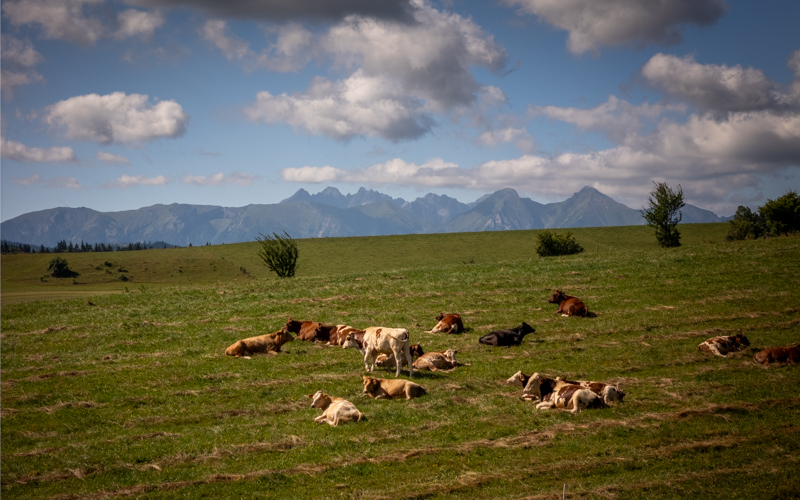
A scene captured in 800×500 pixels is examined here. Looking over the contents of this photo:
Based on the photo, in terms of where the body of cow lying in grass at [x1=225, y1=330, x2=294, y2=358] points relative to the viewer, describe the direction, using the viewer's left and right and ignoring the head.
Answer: facing to the right of the viewer

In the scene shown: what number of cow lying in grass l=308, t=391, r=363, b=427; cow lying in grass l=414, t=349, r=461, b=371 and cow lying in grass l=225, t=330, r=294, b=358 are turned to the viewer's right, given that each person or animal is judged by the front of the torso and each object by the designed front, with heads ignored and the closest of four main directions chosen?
2

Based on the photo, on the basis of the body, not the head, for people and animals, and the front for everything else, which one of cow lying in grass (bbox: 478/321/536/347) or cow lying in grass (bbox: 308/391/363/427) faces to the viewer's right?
cow lying in grass (bbox: 478/321/536/347)

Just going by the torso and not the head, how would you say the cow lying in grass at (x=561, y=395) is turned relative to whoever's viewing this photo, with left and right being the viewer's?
facing to the left of the viewer

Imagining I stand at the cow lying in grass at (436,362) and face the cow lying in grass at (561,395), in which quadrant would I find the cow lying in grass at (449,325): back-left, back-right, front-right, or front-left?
back-left

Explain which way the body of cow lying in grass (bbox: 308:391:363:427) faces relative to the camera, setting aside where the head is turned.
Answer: to the viewer's left

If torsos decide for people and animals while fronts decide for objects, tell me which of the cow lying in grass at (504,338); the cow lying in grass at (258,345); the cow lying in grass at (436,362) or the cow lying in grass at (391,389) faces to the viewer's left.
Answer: the cow lying in grass at (391,389)

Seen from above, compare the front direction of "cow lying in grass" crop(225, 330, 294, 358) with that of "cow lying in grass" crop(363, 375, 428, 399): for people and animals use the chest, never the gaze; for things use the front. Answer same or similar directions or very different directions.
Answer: very different directions

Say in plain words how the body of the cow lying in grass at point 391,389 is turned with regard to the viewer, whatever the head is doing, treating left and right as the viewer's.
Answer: facing to the left of the viewer

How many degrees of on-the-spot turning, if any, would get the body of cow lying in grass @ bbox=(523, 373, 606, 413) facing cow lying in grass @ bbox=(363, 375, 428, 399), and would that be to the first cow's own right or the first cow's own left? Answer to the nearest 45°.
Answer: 0° — it already faces it

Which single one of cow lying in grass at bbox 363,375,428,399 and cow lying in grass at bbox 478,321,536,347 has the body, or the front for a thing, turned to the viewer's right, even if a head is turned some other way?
cow lying in grass at bbox 478,321,536,347

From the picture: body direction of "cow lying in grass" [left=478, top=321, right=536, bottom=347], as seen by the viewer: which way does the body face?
to the viewer's right

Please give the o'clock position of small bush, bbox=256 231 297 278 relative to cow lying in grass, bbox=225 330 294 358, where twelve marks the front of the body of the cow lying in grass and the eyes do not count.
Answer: The small bush is roughly at 9 o'clock from the cow lying in grass.
